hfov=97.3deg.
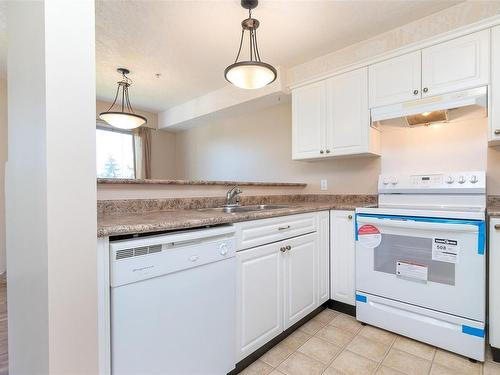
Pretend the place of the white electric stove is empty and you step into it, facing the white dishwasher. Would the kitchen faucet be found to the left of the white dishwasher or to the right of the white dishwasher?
right

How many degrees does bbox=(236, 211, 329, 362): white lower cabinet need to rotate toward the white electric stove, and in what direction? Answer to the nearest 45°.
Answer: approximately 45° to its left

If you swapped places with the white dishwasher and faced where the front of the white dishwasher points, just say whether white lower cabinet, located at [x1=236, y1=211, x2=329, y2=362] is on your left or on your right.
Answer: on your left

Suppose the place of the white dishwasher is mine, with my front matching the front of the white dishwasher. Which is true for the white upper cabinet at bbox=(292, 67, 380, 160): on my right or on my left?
on my left

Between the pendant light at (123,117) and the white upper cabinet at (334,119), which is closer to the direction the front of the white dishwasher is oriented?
the white upper cabinet

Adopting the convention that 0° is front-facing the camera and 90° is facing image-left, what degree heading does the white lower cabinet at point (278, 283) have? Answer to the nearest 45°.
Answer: approximately 315°

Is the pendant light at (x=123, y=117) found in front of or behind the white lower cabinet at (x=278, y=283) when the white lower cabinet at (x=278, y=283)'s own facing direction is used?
behind

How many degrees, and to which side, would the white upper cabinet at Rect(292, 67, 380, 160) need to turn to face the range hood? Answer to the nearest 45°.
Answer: approximately 135° to its left
